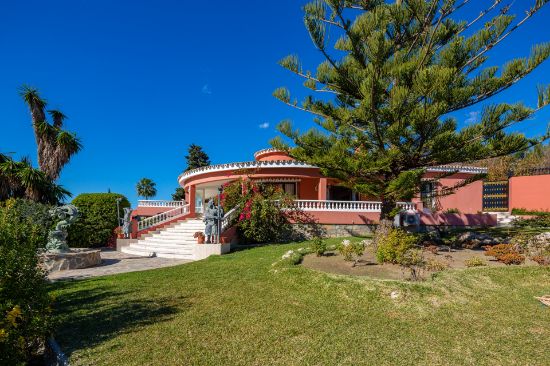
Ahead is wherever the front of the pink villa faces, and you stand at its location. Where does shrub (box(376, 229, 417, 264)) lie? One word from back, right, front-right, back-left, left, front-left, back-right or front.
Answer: front-left

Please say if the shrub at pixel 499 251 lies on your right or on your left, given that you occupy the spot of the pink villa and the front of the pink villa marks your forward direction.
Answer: on your left

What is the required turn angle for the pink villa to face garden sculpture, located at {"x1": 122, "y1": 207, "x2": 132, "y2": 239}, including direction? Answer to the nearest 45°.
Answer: approximately 45° to its right

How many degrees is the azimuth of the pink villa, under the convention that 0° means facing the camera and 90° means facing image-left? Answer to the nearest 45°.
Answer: approximately 45°

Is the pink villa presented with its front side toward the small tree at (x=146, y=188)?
no

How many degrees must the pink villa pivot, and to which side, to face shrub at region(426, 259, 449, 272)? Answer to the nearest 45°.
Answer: approximately 45° to its left

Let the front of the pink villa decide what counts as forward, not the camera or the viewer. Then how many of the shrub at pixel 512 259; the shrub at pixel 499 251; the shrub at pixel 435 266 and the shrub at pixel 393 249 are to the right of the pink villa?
0

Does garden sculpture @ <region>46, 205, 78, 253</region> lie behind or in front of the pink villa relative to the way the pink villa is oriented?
in front
